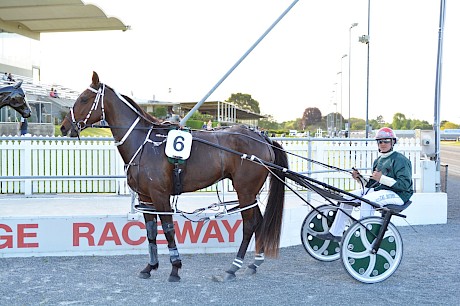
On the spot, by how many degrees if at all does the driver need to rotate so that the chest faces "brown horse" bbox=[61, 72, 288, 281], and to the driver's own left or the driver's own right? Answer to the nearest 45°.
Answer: approximately 45° to the driver's own right

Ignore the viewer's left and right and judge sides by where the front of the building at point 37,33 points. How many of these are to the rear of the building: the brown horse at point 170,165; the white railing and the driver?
0

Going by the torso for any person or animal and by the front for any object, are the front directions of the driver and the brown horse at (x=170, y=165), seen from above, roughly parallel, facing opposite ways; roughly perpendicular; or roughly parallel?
roughly parallel

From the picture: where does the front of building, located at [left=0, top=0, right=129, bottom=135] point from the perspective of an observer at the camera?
facing the viewer and to the right of the viewer

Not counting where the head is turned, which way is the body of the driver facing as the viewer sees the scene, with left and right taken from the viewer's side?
facing the viewer and to the left of the viewer

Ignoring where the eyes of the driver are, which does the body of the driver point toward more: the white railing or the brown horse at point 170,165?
the brown horse

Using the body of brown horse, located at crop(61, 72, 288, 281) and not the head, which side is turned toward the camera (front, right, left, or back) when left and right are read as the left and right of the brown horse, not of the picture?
left

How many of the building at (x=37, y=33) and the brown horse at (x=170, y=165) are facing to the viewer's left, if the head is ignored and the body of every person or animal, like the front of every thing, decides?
1

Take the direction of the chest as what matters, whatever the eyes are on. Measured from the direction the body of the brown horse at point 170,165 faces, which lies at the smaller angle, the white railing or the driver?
the white railing

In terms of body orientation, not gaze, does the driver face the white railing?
no

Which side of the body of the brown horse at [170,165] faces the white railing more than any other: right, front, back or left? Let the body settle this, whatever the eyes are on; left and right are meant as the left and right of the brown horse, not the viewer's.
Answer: right

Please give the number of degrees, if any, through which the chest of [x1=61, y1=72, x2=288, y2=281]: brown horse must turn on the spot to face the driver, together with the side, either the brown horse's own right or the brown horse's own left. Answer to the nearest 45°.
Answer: approximately 180°

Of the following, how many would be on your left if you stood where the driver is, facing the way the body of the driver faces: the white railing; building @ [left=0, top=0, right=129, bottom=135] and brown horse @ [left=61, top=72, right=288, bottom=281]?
0

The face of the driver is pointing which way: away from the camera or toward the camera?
toward the camera
